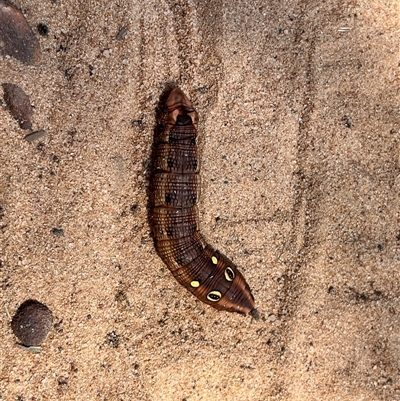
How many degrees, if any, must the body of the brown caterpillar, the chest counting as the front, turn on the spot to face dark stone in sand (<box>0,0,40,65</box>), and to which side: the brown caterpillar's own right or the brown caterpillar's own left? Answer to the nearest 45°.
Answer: approximately 135° to the brown caterpillar's own right

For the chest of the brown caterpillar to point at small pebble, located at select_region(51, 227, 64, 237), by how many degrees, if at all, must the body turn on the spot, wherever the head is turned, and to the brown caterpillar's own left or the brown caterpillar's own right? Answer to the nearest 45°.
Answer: approximately 135° to the brown caterpillar's own right

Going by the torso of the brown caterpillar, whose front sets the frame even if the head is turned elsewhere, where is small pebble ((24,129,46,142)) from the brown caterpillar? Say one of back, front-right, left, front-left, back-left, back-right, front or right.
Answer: back-right

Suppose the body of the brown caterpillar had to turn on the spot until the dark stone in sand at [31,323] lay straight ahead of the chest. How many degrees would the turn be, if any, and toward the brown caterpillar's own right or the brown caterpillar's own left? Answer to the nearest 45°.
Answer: approximately 135° to the brown caterpillar's own right

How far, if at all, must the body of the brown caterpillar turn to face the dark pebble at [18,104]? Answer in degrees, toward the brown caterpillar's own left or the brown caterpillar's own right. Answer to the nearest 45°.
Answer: approximately 135° to the brown caterpillar's own right

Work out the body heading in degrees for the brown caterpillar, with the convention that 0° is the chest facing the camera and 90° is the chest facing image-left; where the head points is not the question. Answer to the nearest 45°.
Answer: approximately 315°
